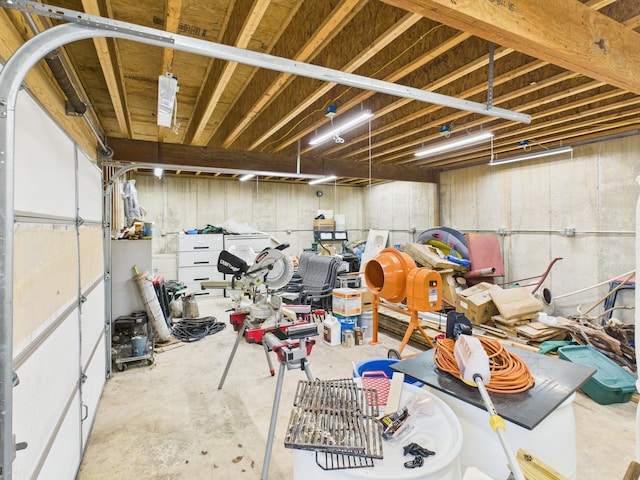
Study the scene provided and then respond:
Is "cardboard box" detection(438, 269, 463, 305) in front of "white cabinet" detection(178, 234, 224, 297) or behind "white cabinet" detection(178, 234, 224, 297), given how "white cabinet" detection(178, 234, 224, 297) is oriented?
in front

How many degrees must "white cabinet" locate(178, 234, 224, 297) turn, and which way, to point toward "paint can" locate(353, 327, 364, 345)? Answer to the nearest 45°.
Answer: approximately 45° to its left

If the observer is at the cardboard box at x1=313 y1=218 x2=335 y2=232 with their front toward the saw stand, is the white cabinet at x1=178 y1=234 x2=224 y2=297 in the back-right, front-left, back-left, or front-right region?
front-right

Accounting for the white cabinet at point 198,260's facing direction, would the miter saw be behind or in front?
in front

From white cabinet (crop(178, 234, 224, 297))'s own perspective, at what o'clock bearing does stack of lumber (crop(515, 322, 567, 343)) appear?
The stack of lumber is roughly at 11 o'clock from the white cabinet.

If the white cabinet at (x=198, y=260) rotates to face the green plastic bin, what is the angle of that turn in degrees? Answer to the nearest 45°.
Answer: approximately 45° to its left

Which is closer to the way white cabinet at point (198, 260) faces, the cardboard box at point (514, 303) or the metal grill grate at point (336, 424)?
the metal grill grate

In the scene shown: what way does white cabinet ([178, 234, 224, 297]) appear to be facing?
toward the camera

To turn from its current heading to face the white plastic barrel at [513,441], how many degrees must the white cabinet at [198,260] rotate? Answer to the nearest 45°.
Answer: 0° — it already faces it

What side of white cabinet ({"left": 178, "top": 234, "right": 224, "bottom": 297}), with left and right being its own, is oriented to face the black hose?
front

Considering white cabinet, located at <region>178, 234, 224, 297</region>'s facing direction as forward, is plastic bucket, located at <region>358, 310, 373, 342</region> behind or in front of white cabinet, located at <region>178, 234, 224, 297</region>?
in front

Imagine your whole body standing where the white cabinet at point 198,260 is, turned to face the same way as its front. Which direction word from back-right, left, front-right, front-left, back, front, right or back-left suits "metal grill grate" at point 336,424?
front

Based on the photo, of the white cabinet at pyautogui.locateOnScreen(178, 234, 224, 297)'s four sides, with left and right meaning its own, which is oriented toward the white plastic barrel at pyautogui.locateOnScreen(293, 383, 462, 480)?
front

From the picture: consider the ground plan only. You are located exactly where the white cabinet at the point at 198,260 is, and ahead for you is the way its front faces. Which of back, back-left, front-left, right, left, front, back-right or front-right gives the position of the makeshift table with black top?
front

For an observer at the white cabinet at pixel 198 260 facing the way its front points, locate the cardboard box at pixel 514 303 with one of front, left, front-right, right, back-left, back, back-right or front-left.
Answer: front-left
